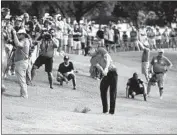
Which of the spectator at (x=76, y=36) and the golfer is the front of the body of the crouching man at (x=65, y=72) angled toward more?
the golfer

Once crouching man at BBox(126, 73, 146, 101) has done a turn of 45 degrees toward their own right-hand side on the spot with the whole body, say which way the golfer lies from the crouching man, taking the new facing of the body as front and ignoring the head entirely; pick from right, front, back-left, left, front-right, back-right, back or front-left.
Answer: front-left

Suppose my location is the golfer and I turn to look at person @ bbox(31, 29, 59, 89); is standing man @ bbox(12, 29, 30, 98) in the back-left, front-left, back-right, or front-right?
front-left

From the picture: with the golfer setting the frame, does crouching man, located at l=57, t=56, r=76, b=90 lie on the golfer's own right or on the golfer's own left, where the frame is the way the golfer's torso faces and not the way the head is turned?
on the golfer's own right

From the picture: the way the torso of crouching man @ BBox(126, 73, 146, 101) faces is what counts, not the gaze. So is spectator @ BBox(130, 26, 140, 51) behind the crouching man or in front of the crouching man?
behind

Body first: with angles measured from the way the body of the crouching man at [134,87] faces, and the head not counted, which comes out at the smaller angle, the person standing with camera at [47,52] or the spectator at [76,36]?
the person standing with camera
